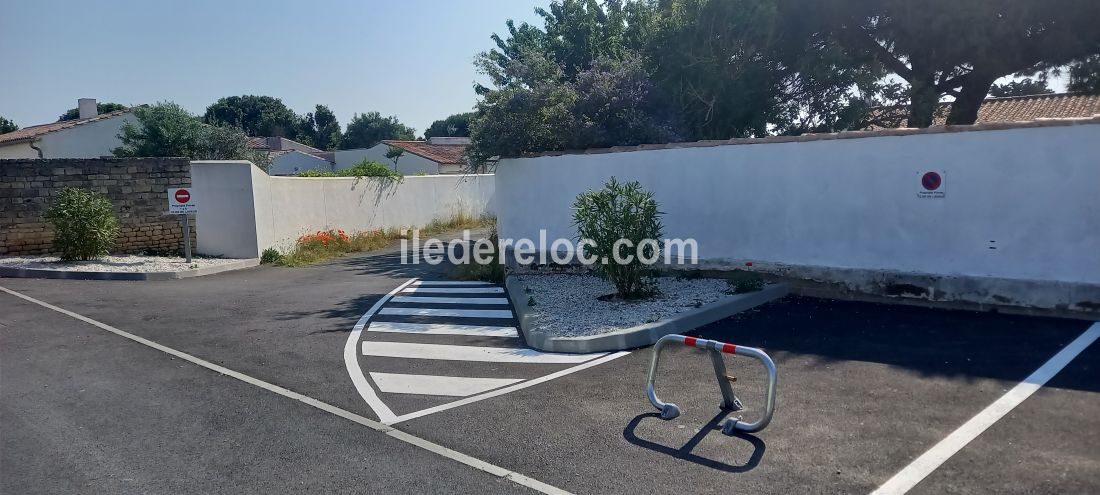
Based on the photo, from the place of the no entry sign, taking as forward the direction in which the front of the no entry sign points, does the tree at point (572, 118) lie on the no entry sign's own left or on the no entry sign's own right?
on the no entry sign's own left

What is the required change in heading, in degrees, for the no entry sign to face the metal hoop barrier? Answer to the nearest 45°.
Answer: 0° — it already faces it

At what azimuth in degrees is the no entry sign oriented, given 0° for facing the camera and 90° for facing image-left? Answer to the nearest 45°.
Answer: approximately 0°

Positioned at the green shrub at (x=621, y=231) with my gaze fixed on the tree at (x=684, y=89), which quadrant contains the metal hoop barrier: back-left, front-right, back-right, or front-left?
back-right

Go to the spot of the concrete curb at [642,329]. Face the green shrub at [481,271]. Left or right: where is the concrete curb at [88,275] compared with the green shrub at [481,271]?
left

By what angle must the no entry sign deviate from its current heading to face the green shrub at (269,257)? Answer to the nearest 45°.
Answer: approximately 135° to its left

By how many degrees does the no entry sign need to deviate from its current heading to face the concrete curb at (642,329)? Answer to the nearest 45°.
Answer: approximately 45° to its left

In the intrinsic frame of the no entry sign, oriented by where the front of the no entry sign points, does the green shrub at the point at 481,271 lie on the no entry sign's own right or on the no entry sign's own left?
on the no entry sign's own left
